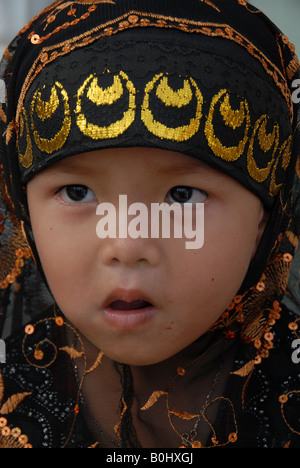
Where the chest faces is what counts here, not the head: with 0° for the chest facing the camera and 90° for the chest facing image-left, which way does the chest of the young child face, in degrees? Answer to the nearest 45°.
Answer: approximately 0°
